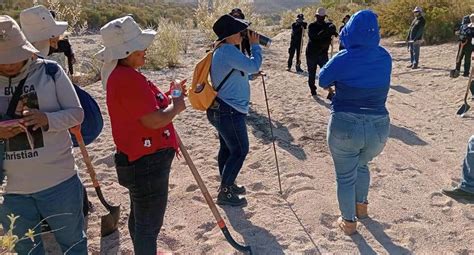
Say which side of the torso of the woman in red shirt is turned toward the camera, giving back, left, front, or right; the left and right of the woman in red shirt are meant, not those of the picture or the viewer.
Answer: right

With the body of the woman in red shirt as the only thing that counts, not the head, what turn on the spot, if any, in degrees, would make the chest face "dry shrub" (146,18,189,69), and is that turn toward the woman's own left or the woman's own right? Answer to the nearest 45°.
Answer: approximately 90° to the woman's own left

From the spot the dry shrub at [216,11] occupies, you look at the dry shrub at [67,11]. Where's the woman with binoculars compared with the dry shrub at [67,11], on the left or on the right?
left

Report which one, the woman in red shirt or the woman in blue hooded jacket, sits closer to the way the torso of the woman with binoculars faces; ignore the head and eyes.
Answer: the woman in blue hooded jacket

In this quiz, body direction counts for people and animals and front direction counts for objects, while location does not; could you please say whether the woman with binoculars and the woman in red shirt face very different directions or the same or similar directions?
same or similar directions

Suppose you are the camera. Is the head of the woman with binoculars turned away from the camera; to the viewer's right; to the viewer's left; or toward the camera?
to the viewer's right

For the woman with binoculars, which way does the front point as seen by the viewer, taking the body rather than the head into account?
to the viewer's right

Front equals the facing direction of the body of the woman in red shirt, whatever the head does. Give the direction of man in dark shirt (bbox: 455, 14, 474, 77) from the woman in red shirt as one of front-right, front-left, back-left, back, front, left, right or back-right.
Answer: front-left

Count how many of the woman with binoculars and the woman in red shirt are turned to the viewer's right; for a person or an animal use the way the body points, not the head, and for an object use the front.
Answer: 2

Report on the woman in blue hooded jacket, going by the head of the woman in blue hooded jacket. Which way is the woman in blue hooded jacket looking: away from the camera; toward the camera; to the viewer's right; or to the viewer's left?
away from the camera

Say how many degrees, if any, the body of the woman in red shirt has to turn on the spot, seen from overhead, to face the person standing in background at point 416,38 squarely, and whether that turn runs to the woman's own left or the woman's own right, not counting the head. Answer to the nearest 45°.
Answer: approximately 45° to the woman's own left

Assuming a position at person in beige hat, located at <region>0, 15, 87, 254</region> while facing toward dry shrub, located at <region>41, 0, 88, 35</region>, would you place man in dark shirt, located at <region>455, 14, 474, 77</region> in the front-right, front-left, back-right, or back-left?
front-right

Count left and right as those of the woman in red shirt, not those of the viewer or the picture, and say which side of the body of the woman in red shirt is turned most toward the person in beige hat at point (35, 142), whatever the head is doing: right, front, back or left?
back
